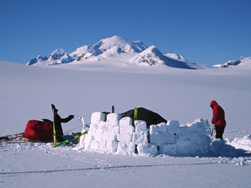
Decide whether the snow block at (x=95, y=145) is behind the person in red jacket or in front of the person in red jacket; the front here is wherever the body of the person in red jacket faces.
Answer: in front

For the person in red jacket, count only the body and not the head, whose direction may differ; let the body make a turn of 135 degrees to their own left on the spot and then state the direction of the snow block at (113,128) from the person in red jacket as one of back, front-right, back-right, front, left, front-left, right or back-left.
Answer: right

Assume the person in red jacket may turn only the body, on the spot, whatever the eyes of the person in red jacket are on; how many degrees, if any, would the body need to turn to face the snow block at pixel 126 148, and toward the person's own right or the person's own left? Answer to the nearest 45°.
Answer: approximately 45° to the person's own left

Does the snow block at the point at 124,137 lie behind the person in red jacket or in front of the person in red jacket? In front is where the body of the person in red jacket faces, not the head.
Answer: in front

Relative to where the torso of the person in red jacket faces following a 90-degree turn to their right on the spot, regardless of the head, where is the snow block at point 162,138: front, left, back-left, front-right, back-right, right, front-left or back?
back-left

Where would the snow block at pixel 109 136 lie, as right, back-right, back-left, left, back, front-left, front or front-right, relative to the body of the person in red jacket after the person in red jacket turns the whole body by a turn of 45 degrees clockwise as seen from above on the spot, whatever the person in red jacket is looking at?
left

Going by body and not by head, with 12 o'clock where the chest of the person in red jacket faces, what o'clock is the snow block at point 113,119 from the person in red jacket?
The snow block is roughly at 11 o'clock from the person in red jacket.

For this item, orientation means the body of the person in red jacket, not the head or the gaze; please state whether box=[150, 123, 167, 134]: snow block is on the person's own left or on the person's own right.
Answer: on the person's own left

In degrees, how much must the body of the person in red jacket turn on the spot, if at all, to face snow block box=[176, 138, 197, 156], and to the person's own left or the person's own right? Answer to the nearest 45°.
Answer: approximately 45° to the person's own left

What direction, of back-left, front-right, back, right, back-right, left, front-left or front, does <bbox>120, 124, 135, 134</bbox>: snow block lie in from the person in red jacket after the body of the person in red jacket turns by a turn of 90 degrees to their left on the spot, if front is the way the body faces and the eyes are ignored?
front-right

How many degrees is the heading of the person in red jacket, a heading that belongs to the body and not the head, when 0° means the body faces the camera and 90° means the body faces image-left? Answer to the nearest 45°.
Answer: approximately 90°

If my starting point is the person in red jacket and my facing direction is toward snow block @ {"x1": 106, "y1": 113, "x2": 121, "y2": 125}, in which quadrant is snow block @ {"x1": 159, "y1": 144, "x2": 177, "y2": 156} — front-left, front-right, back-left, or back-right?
front-left

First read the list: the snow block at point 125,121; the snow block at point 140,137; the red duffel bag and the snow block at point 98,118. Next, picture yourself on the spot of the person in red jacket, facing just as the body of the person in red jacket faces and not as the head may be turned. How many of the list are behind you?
0
